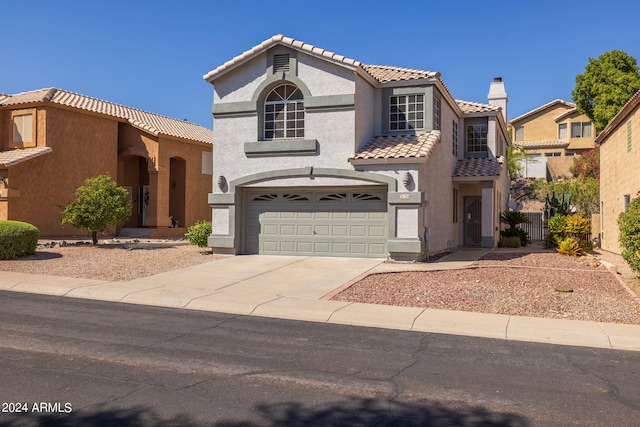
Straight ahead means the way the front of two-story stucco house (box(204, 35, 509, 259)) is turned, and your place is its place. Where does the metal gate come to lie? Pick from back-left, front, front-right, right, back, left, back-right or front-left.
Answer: back-left

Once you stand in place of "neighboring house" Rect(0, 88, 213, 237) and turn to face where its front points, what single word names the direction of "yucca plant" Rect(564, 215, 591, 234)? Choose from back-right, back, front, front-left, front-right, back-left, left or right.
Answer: left

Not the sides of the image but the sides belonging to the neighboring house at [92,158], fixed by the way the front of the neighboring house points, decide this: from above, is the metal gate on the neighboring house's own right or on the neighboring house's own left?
on the neighboring house's own left

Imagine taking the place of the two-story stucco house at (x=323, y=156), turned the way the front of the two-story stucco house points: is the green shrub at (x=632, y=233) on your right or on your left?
on your left

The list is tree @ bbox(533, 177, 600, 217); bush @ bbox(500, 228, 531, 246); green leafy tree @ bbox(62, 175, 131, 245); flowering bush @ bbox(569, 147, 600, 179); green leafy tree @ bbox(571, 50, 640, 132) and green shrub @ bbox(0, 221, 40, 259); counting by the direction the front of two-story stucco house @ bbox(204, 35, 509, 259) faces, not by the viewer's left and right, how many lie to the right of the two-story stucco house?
2

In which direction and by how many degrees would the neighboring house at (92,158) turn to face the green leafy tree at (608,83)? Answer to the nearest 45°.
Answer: approximately 135° to its left

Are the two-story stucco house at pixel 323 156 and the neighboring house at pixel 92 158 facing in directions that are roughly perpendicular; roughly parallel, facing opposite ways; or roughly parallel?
roughly parallel

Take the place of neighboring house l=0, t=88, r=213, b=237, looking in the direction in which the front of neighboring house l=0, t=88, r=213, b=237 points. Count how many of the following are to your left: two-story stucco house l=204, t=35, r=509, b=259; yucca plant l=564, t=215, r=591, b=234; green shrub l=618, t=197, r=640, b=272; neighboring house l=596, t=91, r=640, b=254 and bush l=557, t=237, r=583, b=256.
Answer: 5

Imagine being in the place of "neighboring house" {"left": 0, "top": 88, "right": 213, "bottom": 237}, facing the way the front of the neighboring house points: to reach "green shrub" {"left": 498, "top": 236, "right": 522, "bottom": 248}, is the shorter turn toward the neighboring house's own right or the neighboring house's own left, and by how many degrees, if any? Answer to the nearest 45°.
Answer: approximately 90° to the neighboring house's own left

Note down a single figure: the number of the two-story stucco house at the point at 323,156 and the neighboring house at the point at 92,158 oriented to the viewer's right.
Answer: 0

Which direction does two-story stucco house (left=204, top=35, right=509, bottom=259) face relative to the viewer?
toward the camera

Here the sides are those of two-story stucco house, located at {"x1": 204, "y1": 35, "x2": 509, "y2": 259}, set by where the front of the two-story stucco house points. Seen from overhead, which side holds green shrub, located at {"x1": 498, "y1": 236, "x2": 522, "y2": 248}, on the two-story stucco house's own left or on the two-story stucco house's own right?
on the two-story stucco house's own left

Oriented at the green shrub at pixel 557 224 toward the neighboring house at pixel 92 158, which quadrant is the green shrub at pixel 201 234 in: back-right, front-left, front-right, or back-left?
front-left

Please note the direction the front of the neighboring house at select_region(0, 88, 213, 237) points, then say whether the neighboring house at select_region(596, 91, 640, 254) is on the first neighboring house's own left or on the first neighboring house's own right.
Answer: on the first neighboring house's own left

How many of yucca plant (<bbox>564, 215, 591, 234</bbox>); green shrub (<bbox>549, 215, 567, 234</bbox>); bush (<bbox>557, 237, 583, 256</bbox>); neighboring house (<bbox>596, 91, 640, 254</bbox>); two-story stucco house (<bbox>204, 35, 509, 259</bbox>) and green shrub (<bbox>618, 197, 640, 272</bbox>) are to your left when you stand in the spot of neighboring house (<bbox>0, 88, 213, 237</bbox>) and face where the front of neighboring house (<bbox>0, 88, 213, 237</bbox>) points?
6

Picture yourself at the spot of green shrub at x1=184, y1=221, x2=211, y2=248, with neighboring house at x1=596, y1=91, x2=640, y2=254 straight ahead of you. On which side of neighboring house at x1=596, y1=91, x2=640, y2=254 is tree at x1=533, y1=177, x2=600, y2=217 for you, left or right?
left
